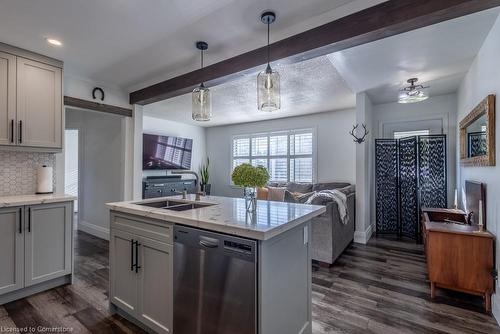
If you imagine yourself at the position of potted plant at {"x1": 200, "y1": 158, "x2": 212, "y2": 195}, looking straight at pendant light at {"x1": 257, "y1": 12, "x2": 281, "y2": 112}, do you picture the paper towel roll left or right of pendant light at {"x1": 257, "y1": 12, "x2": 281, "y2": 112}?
right

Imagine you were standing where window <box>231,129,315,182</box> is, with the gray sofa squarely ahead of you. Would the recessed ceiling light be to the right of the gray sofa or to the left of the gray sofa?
right

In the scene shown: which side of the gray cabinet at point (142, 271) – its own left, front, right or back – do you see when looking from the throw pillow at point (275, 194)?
back

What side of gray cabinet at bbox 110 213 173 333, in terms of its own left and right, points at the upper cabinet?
right

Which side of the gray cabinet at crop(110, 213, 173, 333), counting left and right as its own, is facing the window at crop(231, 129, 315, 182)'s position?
back

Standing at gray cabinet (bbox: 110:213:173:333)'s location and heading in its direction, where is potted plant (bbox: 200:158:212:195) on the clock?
The potted plant is roughly at 5 o'clock from the gray cabinet.

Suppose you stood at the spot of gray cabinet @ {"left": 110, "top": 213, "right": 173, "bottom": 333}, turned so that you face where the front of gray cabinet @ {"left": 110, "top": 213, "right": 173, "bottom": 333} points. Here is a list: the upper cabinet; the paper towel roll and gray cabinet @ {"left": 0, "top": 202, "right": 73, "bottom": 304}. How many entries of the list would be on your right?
3

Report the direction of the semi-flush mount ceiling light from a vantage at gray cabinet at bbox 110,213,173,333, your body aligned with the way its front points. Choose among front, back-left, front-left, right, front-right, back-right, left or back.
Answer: back-left

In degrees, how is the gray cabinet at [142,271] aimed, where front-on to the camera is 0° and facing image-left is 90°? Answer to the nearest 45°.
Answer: approximately 45°

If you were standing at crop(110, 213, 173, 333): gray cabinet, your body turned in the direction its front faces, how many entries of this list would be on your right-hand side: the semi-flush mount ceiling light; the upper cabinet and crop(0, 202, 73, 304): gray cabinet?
2

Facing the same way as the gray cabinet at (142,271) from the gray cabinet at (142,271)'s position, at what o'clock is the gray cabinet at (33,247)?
the gray cabinet at (33,247) is roughly at 3 o'clock from the gray cabinet at (142,271).

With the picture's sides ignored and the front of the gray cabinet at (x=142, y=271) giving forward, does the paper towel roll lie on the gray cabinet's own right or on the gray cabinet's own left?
on the gray cabinet's own right
